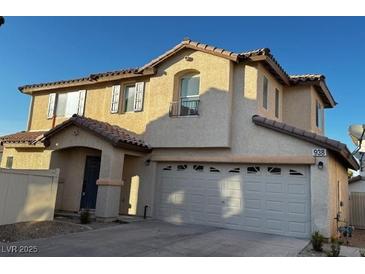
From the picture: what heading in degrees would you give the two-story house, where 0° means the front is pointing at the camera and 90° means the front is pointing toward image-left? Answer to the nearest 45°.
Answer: approximately 45°

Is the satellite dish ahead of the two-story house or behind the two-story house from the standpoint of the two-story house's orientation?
behind
